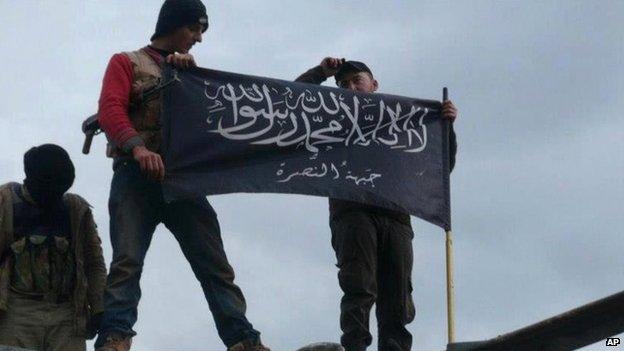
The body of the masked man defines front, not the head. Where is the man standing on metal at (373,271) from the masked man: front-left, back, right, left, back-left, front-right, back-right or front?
left

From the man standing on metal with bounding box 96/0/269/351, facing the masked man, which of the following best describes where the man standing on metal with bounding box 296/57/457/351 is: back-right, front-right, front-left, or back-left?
back-right

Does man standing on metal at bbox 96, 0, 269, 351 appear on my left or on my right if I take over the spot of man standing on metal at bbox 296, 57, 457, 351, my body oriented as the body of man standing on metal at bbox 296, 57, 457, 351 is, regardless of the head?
on my right

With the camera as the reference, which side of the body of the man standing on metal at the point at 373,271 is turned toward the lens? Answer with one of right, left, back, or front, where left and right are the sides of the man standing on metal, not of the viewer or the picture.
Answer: front

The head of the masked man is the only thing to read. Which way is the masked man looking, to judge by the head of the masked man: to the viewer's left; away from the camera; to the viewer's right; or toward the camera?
toward the camera

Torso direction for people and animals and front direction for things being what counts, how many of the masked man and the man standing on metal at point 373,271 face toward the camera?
2

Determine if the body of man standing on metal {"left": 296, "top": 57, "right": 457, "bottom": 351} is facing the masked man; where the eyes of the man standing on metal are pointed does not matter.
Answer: no

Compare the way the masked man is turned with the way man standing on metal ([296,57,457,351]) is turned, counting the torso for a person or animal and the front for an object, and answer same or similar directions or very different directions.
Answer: same or similar directions

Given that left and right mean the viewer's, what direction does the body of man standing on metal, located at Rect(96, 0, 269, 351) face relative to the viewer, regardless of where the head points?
facing the viewer and to the right of the viewer

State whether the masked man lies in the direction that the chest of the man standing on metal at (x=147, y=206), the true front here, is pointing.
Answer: no

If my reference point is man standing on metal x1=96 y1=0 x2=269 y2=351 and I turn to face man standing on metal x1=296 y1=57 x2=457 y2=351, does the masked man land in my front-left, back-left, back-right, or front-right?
back-left

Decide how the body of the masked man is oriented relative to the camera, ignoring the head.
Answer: toward the camera
